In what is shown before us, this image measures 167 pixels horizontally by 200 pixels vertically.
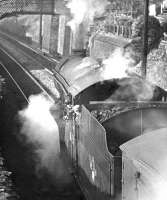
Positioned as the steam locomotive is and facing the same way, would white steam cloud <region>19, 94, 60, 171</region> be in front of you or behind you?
in front

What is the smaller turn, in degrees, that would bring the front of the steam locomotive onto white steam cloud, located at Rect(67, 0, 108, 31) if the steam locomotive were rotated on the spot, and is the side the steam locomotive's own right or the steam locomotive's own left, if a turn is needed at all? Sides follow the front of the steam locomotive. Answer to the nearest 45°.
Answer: approximately 45° to the steam locomotive's own right

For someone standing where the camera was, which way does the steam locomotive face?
facing away from the viewer and to the left of the viewer
